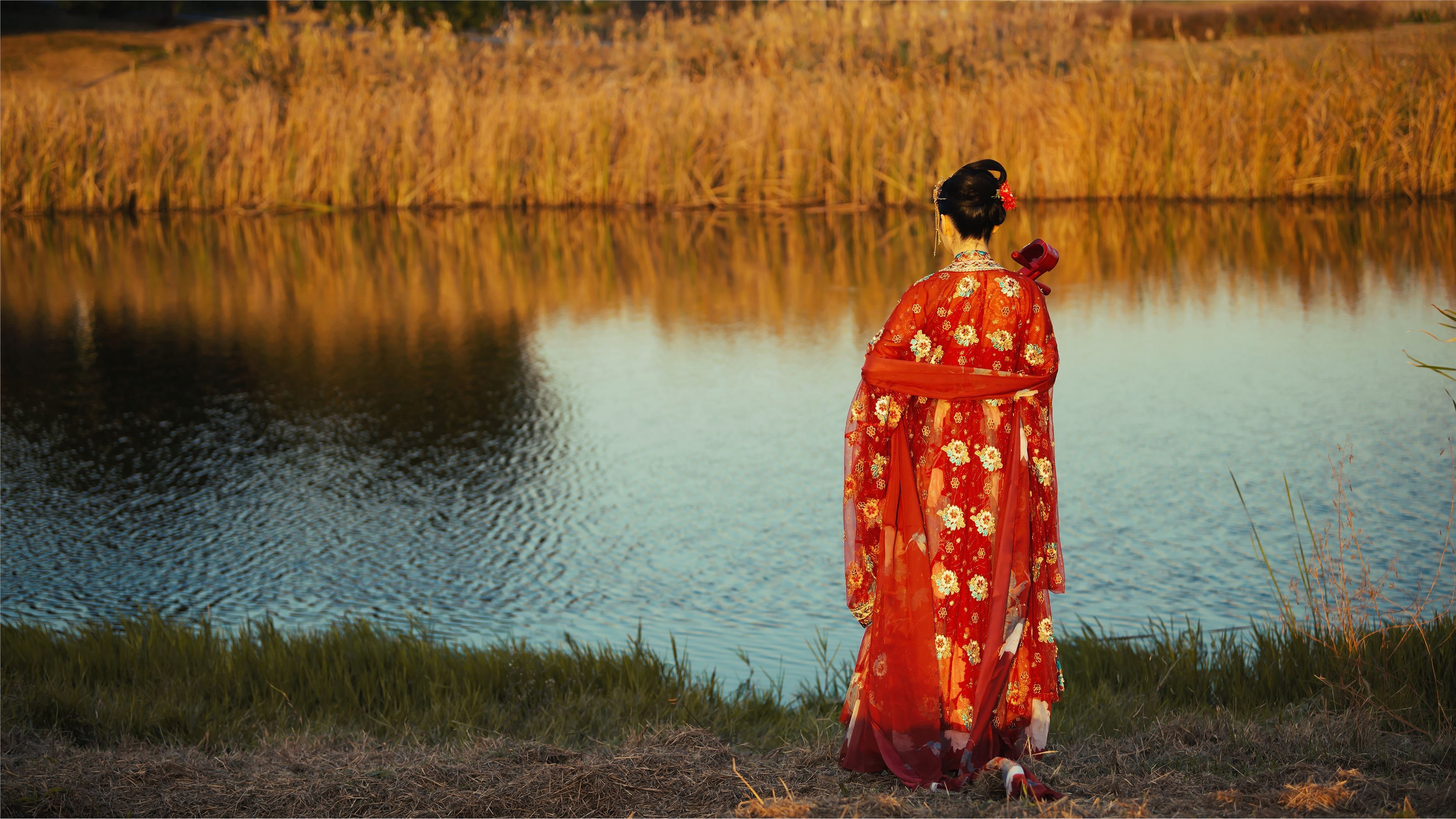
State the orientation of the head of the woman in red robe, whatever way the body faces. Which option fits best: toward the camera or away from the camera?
away from the camera

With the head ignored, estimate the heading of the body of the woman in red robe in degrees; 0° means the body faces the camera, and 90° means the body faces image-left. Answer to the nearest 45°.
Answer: approximately 180°
